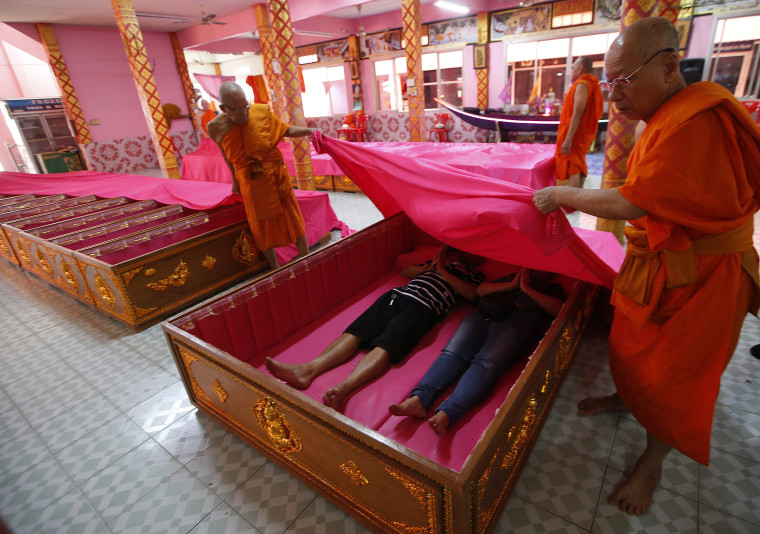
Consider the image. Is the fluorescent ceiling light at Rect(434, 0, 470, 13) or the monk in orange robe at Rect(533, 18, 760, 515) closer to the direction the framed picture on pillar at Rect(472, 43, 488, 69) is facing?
the monk in orange robe

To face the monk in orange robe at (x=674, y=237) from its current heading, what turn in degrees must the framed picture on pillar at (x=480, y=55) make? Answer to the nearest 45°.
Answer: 0° — it already faces them

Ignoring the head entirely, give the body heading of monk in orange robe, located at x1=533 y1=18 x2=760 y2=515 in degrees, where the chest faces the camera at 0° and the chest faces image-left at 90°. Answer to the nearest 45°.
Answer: approximately 45°

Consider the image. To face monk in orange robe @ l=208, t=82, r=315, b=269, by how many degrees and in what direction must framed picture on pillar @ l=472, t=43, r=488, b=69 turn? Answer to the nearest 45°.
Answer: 0° — it already faces them

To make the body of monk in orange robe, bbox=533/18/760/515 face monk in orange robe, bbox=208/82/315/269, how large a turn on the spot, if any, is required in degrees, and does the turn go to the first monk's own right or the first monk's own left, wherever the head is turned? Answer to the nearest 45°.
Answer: approximately 45° to the first monk's own right

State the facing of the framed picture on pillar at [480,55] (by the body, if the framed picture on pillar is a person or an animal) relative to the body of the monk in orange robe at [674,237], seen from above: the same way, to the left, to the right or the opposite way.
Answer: to the left

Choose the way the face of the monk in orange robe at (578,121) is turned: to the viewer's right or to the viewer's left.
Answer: to the viewer's left

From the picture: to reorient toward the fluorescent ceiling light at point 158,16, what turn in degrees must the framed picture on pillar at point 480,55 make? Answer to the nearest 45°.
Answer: approximately 90° to its right

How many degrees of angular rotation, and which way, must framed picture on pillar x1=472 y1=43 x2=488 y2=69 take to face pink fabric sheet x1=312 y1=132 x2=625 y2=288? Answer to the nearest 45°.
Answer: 0° — it already faces it

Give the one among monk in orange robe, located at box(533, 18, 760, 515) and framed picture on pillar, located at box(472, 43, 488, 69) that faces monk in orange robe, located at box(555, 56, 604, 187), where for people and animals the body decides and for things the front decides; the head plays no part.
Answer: the framed picture on pillar

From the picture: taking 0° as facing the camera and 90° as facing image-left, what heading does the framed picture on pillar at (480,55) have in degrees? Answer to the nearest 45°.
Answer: approximately 0°
